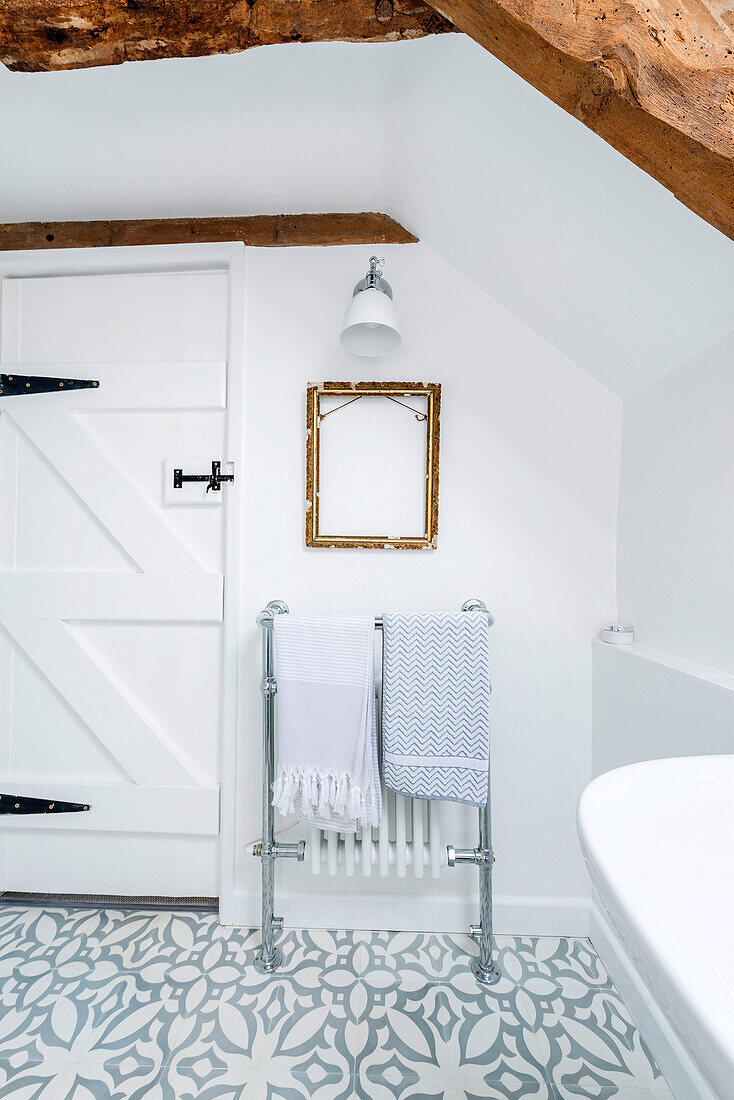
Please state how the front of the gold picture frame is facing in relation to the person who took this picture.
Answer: facing the viewer

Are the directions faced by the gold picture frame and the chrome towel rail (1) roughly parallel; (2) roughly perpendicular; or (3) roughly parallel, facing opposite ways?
roughly parallel

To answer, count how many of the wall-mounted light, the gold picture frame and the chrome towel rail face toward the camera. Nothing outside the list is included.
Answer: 3

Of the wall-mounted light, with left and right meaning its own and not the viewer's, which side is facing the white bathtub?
front

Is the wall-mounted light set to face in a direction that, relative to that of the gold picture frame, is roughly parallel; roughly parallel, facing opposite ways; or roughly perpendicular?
roughly parallel

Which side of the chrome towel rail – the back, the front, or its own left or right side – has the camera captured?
front

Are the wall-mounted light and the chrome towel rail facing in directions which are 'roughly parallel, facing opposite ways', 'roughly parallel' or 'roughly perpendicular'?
roughly parallel
